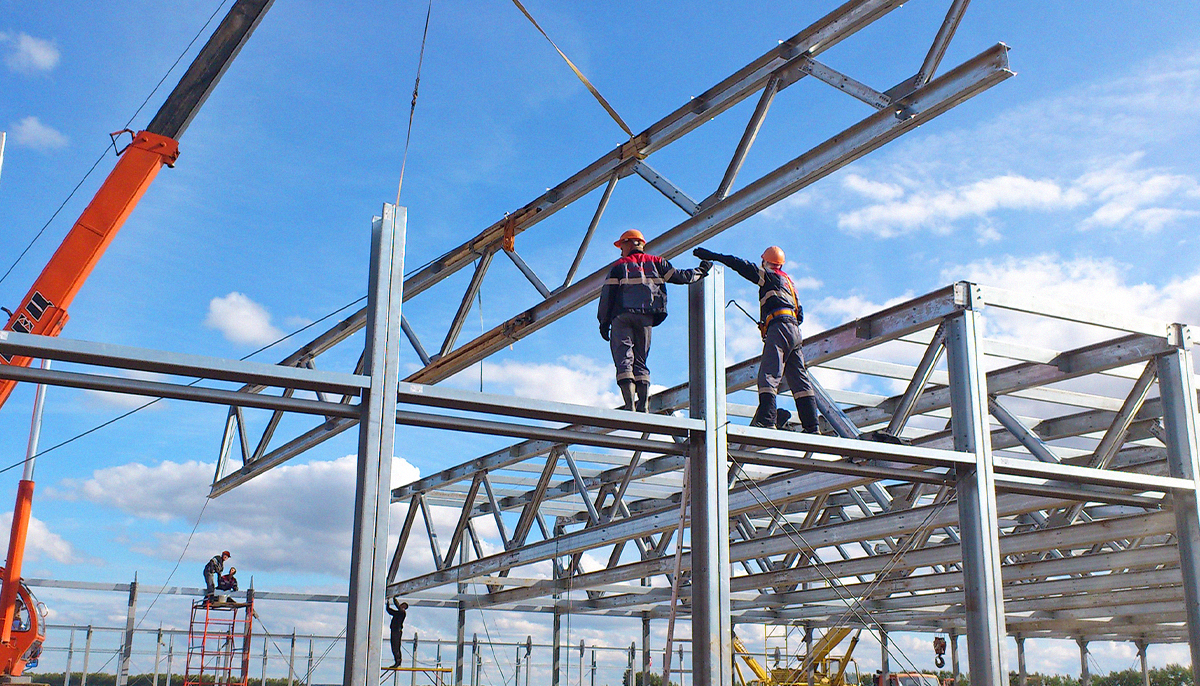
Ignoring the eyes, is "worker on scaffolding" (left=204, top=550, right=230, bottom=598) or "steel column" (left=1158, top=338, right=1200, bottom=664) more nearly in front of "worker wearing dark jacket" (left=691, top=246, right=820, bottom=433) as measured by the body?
the worker on scaffolding

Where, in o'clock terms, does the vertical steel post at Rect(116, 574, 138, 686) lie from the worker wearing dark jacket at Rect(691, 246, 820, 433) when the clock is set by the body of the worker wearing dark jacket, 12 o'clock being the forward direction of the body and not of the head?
The vertical steel post is roughly at 12 o'clock from the worker wearing dark jacket.

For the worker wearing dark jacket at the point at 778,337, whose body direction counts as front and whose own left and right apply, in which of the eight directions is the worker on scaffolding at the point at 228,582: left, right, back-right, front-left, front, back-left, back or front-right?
front

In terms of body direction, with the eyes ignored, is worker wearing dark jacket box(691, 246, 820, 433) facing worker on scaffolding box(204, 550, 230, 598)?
yes

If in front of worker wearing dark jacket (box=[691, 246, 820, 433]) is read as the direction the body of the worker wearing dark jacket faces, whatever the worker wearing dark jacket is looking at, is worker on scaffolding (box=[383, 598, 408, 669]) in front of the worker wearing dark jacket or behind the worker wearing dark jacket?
in front

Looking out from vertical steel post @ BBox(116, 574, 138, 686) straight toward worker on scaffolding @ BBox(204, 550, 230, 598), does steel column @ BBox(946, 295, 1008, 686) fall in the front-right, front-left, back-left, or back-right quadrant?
front-right

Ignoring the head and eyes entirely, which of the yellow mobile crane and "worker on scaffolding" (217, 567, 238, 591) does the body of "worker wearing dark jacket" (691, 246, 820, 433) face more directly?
the worker on scaffolding

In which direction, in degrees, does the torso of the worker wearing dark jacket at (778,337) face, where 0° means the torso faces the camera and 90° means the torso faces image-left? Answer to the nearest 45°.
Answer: approximately 135°

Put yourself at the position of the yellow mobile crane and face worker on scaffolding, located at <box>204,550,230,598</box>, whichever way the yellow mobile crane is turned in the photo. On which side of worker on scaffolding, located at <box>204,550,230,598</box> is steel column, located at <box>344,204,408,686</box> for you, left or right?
left
